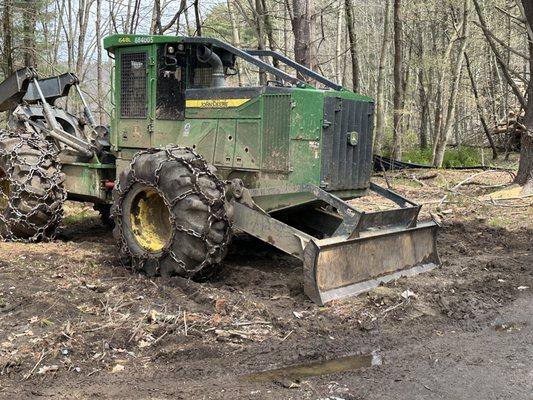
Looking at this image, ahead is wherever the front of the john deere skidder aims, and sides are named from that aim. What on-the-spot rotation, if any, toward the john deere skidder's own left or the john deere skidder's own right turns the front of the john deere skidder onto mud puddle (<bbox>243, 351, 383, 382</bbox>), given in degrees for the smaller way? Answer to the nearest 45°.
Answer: approximately 45° to the john deere skidder's own right

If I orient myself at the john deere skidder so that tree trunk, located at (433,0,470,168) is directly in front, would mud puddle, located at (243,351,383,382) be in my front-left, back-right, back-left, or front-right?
back-right

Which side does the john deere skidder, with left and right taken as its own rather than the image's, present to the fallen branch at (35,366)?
right

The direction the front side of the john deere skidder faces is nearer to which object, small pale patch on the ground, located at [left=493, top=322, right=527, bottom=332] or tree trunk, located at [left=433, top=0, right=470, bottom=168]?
the small pale patch on the ground

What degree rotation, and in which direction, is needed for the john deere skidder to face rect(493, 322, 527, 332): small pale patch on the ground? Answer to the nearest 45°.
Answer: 0° — it already faces it

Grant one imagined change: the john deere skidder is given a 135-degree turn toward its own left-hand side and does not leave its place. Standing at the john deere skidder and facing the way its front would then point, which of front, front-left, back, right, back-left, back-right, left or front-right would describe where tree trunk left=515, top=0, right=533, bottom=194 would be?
front-right

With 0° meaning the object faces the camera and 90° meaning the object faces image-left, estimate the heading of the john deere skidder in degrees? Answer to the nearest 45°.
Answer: approximately 315°

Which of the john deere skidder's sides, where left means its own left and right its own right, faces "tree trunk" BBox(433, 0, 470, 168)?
left
